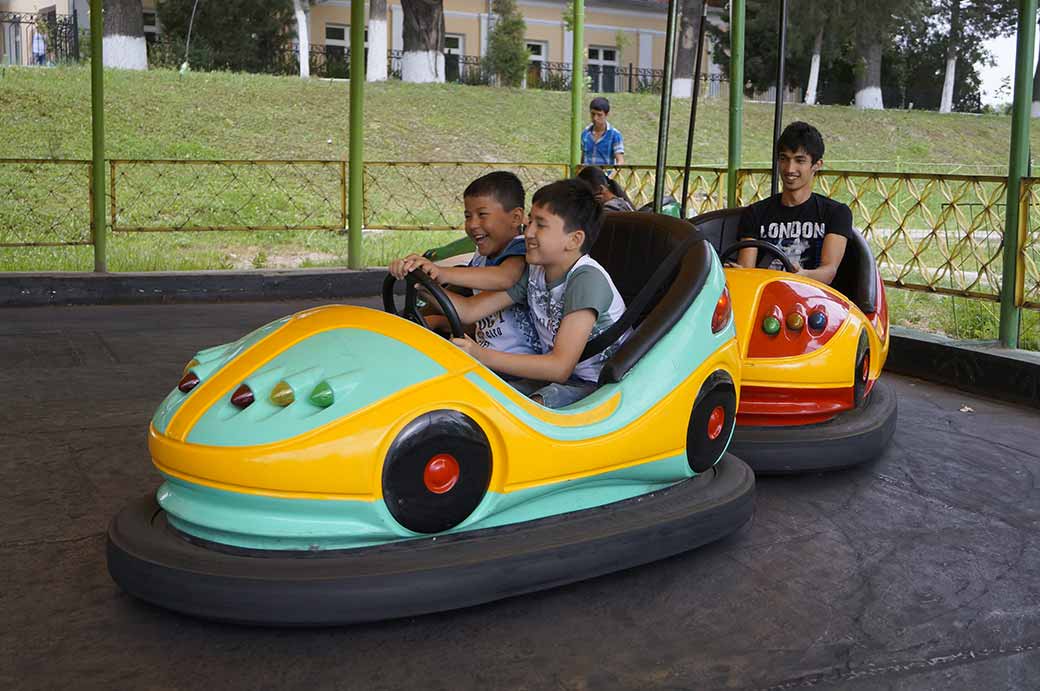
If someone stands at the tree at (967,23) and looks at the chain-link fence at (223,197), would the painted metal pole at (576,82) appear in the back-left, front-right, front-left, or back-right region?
front-left

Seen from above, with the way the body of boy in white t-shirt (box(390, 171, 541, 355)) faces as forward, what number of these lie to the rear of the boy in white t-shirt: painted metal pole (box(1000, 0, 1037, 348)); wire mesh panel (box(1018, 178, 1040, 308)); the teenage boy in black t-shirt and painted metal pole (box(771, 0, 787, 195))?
4

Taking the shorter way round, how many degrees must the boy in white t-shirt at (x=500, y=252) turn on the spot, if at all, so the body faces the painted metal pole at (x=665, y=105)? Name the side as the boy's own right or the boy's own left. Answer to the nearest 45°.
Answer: approximately 180°

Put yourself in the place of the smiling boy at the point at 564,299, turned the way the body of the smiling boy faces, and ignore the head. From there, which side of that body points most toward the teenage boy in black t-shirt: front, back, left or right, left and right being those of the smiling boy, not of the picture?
back

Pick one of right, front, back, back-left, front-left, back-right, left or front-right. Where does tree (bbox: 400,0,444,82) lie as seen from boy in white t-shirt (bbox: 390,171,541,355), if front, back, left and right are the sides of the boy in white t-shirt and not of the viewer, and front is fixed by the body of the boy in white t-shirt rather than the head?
back-right

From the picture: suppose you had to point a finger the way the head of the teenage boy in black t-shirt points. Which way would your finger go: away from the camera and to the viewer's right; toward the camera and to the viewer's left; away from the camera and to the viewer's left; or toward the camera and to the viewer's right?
toward the camera and to the viewer's left

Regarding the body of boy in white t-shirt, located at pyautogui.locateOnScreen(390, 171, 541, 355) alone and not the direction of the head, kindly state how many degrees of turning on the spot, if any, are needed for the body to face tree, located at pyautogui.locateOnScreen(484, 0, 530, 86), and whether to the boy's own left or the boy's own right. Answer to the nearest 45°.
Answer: approximately 135° to the boy's own right

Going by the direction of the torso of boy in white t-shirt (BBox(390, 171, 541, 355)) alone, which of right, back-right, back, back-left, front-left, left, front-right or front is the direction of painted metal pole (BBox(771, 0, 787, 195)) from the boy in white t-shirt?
back

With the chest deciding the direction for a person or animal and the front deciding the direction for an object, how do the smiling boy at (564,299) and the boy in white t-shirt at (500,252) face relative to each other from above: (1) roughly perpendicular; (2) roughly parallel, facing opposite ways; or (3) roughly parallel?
roughly parallel

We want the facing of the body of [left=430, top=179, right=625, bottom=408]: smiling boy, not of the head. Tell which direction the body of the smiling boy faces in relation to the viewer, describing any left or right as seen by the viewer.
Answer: facing the viewer and to the left of the viewer

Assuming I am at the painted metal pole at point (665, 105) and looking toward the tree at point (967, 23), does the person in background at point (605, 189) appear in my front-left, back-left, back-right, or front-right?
front-left

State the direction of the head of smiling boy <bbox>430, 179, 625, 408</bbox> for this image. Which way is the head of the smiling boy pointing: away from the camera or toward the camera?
toward the camera

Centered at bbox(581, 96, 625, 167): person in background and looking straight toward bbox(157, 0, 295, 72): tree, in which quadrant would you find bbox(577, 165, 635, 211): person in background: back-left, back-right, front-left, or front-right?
back-left

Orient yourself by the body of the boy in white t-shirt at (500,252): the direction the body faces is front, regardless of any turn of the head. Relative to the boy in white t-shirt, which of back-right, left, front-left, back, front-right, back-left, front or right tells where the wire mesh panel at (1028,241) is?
back
